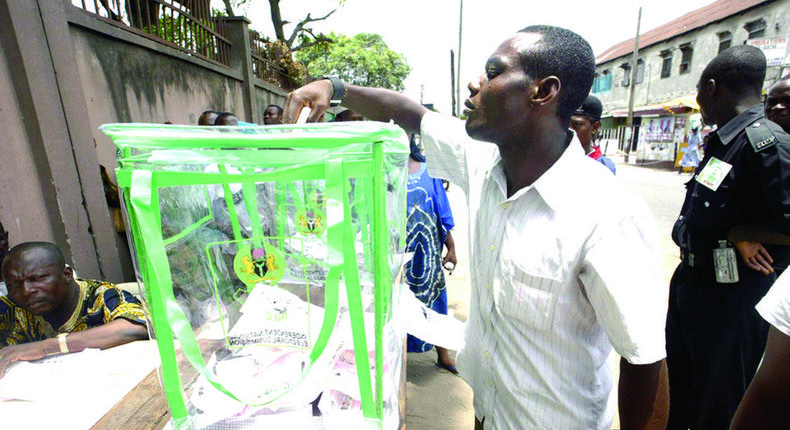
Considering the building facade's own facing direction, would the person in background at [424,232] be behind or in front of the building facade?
in front

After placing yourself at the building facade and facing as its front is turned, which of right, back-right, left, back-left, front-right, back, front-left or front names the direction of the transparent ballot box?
front-left

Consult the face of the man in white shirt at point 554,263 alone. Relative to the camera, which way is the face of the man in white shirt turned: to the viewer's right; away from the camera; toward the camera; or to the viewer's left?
to the viewer's left

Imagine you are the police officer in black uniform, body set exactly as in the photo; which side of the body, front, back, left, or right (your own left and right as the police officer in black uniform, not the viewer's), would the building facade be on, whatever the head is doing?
right

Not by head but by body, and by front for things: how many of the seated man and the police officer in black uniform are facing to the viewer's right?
0

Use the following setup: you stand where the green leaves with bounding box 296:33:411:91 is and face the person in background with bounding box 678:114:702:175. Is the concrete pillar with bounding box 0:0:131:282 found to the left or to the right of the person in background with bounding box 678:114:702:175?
right

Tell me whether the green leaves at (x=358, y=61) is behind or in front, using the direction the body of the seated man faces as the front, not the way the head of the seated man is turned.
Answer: behind

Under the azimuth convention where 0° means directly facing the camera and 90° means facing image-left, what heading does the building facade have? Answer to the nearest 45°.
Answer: approximately 45°

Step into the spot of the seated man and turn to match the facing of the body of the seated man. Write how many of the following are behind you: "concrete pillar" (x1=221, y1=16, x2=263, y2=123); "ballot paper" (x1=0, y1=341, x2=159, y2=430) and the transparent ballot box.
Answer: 1

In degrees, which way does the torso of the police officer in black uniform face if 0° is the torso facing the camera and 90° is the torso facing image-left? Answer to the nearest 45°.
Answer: approximately 90°
